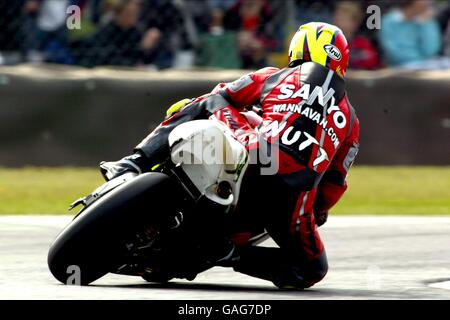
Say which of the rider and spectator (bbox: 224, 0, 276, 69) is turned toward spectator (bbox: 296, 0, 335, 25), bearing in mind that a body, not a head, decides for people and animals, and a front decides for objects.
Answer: the rider

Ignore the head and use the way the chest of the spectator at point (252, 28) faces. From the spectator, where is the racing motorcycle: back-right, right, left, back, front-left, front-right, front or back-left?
front

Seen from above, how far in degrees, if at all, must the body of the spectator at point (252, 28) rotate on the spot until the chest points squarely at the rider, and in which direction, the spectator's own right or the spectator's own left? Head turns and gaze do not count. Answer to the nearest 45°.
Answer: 0° — they already face them

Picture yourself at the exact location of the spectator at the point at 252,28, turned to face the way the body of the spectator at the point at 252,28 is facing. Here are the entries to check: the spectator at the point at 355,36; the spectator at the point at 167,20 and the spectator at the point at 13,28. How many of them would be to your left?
1

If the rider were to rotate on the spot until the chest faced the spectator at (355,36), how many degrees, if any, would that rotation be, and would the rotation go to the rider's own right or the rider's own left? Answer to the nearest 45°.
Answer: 0° — they already face them

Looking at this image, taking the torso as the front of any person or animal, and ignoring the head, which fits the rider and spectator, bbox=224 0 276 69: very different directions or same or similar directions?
very different directions

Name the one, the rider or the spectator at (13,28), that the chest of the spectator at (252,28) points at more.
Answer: the rider

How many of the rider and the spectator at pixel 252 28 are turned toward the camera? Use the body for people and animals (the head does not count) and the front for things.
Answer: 1

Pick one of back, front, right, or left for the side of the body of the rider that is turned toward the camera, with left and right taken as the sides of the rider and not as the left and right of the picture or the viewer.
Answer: back

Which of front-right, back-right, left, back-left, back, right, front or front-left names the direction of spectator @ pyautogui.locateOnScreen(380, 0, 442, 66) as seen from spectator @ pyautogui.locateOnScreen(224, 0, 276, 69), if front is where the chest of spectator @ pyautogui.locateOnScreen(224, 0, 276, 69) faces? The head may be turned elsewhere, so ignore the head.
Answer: left

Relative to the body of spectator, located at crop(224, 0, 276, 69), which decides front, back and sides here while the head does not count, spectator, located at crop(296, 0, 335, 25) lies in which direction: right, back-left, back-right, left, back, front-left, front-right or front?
left

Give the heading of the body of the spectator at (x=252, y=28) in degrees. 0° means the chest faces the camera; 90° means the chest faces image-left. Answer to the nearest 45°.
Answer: approximately 0°

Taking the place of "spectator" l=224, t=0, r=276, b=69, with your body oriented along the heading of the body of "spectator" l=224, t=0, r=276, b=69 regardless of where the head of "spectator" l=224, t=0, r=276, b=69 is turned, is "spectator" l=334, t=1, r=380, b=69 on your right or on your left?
on your left

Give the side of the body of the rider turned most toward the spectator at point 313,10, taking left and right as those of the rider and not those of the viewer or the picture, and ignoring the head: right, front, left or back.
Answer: front
